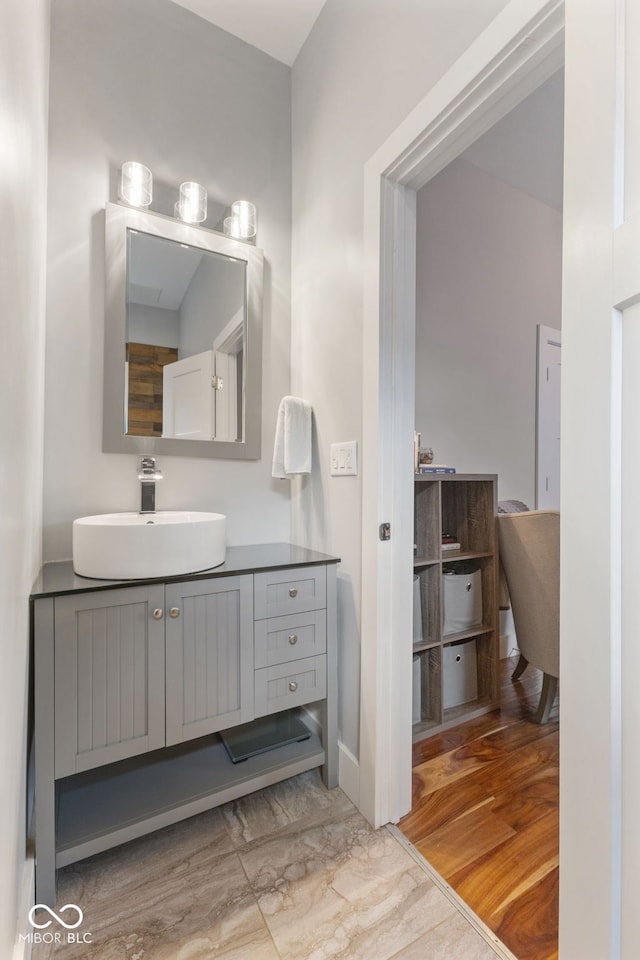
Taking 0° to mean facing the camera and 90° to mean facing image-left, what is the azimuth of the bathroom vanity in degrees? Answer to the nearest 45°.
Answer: approximately 315°

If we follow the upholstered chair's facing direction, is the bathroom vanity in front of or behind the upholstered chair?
behind

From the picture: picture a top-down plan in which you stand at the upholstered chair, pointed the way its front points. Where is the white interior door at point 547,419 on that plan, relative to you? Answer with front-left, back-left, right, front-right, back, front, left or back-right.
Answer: front-left

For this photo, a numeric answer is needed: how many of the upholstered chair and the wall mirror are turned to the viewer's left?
0

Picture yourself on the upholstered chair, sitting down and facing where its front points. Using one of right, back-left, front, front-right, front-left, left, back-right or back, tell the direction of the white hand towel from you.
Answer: back

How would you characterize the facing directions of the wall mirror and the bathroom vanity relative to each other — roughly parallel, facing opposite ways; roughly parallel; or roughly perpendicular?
roughly parallel

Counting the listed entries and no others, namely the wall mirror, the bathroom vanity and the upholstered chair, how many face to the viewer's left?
0

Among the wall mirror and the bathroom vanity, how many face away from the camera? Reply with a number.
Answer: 0

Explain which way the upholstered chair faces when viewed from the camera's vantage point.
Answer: facing away from the viewer and to the right of the viewer

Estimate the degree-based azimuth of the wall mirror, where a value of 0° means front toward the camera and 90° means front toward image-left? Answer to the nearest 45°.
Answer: approximately 315°

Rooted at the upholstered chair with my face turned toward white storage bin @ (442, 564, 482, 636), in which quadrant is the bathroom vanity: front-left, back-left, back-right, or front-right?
front-left

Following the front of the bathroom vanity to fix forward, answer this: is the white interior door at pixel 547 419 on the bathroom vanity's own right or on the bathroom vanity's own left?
on the bathroom vanity's own left
